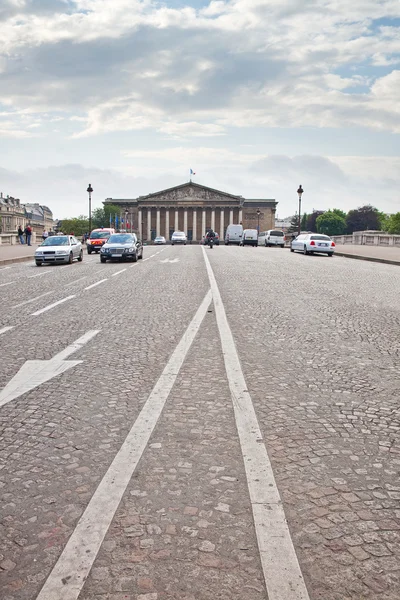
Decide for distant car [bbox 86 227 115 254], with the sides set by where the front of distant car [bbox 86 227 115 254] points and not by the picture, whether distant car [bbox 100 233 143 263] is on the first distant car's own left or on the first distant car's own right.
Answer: on the first distant car's own left

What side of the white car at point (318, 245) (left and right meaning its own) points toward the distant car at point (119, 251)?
left

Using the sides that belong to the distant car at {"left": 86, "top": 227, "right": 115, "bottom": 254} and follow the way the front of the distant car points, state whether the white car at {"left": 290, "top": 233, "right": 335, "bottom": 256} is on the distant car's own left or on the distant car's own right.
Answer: on the distant car's own left

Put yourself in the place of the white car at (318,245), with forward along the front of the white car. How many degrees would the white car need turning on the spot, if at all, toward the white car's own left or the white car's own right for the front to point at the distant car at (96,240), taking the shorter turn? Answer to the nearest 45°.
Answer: approximately 45° to the white car's own left

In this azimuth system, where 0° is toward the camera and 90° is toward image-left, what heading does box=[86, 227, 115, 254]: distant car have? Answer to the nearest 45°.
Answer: approximately 45°

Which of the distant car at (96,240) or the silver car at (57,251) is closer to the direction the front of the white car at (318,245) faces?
the distant car

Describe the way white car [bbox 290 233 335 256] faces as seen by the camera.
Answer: facing away from the viewer and to the left of the viewer

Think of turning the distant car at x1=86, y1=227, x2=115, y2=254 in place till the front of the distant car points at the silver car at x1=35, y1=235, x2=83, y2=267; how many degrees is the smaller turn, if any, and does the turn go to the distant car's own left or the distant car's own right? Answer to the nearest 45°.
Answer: approximately 45° to the distant car's own left
